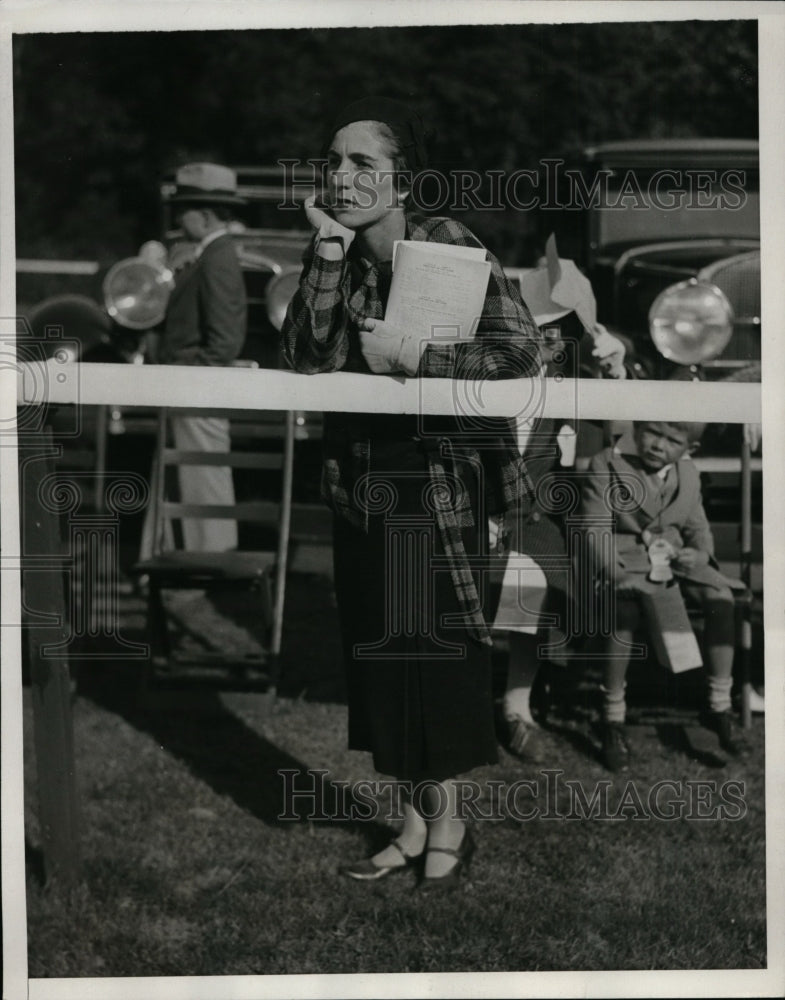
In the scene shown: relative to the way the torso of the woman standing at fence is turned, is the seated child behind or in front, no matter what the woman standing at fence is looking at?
behind

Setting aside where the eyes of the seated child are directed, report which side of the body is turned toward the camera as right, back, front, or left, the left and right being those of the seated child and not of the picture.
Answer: front

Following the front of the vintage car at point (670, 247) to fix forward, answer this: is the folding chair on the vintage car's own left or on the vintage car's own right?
on the vintage car's own right

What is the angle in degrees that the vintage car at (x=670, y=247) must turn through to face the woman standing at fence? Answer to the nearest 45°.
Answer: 0° — it already faces them

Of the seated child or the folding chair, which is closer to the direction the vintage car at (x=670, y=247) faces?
the seated child

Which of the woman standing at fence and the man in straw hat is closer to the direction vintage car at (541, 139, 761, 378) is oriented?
the woman standing at fence

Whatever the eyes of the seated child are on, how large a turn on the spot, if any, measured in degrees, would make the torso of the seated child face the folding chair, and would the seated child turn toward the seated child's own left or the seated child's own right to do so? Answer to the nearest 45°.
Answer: approximately 90° to the seated child's own right

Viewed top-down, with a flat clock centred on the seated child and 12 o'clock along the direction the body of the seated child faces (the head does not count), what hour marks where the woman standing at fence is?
The woman standing at fence is roughly at 1 o'clock from the seated child.

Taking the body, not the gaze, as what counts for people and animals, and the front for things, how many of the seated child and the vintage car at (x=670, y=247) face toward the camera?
2

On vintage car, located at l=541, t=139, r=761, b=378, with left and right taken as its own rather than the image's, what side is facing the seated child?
front

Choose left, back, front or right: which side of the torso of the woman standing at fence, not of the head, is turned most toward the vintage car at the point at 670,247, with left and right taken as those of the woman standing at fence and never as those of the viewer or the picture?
back

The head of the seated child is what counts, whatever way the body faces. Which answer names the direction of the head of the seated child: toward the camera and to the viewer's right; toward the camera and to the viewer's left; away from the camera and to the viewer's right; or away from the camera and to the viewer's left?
toward the camera and to the viewer's left

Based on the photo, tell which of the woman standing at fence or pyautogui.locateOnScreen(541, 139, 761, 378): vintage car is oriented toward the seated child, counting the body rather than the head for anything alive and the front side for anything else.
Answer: the vintage car

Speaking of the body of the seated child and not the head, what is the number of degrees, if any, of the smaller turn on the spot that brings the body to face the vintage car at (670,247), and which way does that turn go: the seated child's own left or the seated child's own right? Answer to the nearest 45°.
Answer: approximately 180°

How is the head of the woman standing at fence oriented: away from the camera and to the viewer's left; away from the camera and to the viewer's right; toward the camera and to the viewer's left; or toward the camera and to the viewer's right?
toward the camera and to the viewer's left
